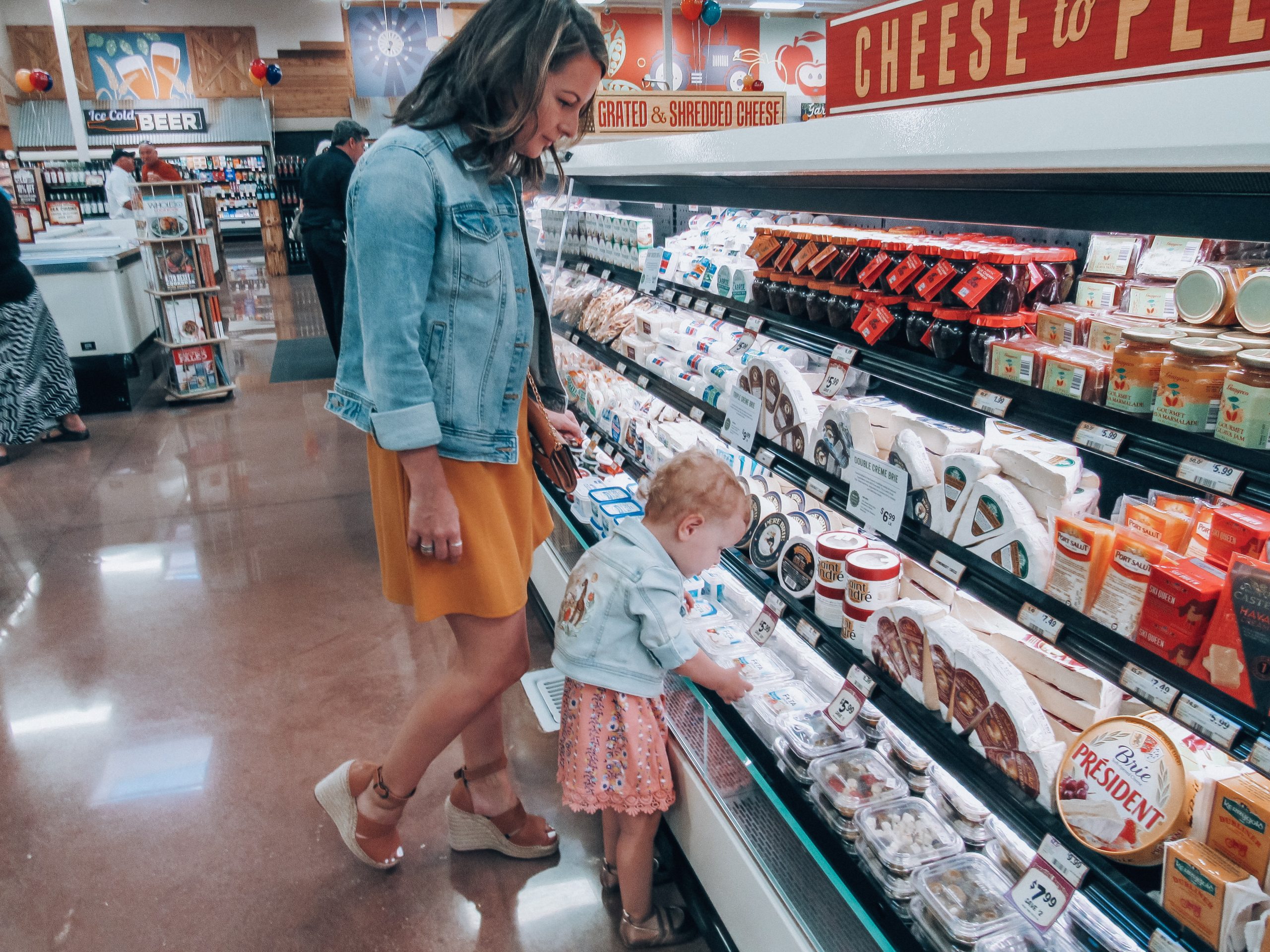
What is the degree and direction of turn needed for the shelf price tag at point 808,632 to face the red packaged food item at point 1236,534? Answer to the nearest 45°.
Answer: approximately 90° to its left

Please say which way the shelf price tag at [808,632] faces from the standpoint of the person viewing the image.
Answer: facing the viewer and to the left of the viewer

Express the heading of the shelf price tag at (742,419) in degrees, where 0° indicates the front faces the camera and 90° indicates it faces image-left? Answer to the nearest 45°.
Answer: approximately 45°

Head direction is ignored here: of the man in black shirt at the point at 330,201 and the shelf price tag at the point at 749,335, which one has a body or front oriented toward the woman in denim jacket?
the shelf price tag

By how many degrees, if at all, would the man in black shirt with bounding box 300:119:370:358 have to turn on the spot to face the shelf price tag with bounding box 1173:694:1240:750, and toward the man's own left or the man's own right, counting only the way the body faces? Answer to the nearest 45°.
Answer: approximately 135° to the man's own right

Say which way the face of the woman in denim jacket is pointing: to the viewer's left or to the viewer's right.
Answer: to the viewer's right

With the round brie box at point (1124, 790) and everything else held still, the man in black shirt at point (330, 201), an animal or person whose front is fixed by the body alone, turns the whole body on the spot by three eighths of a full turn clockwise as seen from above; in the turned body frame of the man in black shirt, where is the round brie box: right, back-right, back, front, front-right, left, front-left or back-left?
front

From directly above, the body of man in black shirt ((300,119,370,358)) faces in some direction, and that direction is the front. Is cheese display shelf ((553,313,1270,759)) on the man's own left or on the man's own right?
on the man's own right

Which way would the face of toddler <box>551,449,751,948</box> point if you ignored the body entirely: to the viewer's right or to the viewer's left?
to the viewer's right

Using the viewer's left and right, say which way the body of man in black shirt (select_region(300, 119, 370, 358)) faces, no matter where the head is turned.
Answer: facing away from the viewer and to the right of the viewer
